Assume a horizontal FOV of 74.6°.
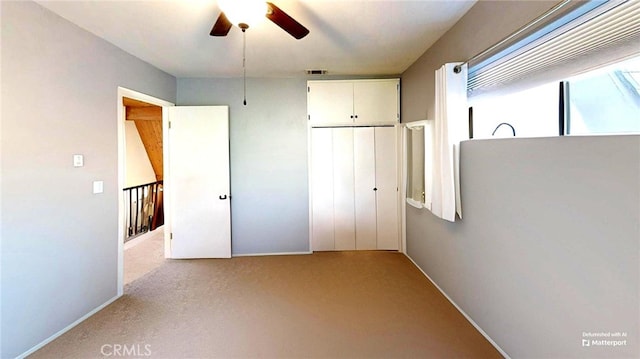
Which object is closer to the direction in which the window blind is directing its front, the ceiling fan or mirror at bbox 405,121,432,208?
the ceiling fan

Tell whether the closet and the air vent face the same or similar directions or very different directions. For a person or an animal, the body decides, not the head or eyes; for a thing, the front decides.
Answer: same or similar directions

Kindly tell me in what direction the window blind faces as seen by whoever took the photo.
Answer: facing the viewer and to the left of the viewer

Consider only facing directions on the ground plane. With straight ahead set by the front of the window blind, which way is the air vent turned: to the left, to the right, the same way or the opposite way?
to the left

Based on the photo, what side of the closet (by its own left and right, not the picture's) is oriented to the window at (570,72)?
front

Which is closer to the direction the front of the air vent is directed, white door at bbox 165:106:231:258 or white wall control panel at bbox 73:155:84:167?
the white wall control panel

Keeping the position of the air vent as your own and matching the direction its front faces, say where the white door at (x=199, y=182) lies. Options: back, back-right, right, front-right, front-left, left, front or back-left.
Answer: right

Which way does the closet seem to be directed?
toward the camera

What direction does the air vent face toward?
toward the camera

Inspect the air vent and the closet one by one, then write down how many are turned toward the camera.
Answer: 2

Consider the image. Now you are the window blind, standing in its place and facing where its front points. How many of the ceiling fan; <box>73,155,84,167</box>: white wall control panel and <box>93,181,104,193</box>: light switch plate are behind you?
0

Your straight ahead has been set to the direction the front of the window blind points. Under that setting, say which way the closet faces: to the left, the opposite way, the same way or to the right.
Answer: to the left

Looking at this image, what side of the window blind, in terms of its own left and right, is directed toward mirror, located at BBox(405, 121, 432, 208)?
right
